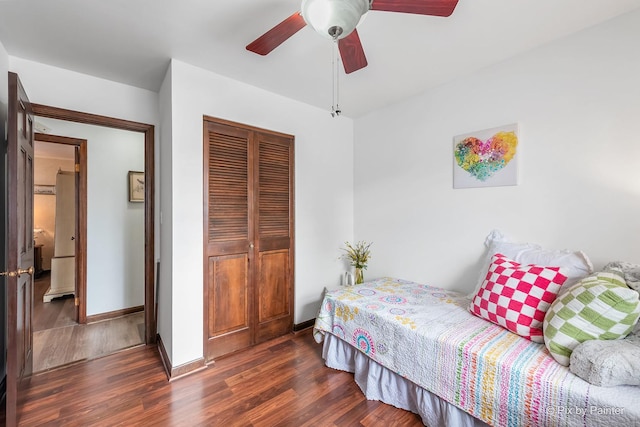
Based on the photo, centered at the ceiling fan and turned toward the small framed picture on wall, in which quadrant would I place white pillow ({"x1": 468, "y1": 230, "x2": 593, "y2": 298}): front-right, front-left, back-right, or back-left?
back-right

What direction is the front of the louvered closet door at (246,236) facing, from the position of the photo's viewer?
facing the viewer and to the right of the viewer

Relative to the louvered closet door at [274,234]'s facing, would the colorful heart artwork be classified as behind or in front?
in front

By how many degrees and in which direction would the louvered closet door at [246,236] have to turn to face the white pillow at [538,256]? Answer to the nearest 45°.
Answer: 0° — it already faces it

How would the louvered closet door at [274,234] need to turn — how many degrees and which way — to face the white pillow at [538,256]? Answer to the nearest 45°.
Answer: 0° — it already faces it

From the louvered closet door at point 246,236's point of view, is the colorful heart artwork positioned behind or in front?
in front

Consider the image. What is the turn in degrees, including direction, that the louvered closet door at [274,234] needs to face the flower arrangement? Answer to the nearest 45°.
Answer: approximately 45° to its left

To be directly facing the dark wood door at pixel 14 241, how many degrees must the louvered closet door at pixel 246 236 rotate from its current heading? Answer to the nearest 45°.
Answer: approximately 90° to its right

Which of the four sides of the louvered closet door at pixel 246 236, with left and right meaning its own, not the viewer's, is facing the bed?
front

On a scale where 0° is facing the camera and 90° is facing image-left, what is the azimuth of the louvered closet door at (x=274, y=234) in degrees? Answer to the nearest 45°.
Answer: approximately 315°
